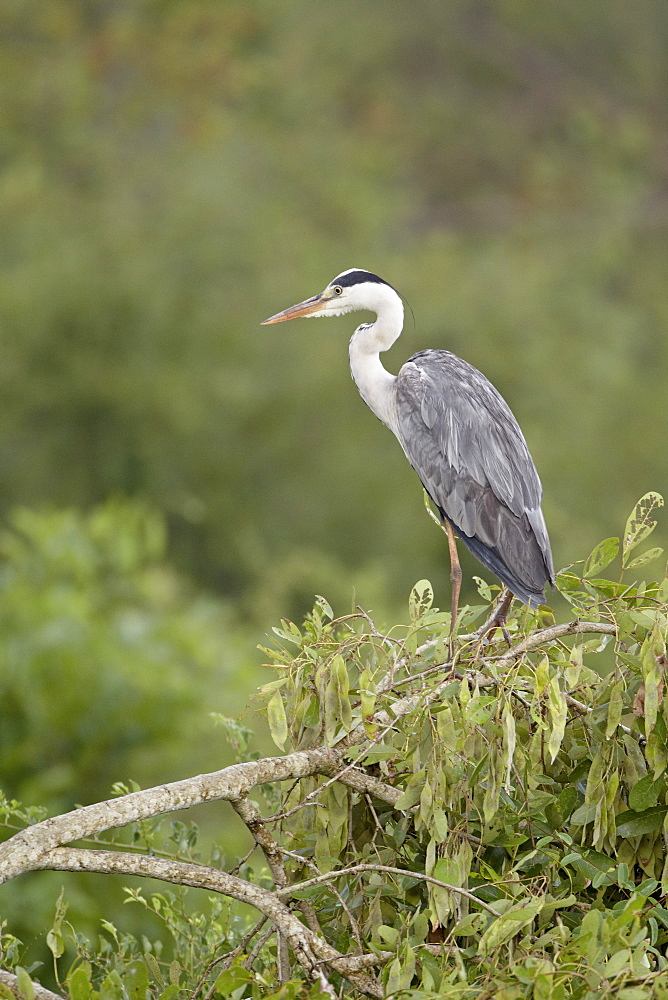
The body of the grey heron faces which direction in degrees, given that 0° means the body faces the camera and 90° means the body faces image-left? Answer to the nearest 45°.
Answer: approximately 90°
